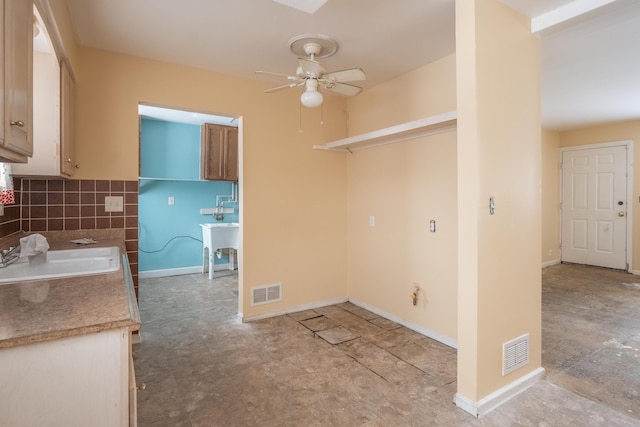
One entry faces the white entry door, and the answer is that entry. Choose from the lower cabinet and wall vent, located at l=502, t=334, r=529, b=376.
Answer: the lower cabinet

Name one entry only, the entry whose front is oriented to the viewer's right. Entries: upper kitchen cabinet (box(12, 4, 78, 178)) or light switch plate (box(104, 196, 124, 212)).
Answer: the upper kitchen cabinet

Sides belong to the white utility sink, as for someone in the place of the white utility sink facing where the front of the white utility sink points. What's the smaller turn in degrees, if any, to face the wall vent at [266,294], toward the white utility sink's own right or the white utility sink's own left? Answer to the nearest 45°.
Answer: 0° — it already faces it

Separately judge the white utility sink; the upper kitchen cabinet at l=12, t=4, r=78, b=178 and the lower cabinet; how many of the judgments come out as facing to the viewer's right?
2

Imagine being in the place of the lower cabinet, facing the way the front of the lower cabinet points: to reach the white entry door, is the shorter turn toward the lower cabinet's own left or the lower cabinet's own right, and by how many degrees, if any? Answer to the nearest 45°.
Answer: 0° — it already faces it

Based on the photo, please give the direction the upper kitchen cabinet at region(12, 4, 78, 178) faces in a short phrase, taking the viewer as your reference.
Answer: facing to the right of the viewer

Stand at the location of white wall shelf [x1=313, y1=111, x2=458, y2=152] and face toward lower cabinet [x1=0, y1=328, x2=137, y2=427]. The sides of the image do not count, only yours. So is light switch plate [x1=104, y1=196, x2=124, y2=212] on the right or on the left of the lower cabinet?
right

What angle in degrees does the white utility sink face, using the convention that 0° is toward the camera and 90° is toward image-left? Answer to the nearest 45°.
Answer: approximately 0°

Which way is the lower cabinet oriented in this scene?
to the viewer's right
